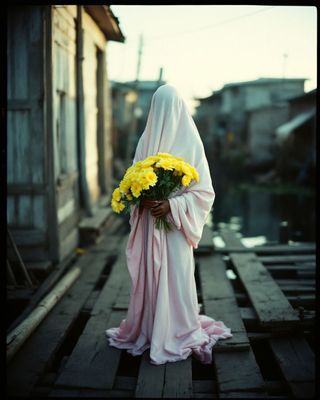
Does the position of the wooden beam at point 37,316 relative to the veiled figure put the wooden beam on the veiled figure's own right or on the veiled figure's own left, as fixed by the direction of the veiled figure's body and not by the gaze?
on the veiled figure's own right

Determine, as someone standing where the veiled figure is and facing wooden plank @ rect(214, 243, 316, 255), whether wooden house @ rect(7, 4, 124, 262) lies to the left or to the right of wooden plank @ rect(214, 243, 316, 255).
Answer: left

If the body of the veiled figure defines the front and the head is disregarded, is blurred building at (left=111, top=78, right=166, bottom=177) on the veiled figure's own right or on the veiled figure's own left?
on the veiled figure's own right

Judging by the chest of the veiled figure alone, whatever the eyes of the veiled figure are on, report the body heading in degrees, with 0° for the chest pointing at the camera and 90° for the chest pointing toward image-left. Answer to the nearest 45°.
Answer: approximately 45°
